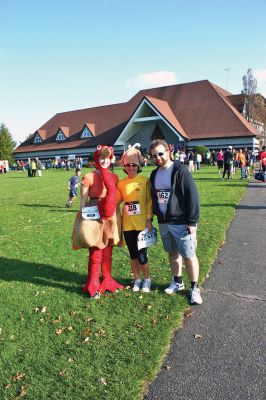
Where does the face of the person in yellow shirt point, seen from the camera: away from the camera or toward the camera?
toward the camera

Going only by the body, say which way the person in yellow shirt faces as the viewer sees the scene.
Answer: toward the camera

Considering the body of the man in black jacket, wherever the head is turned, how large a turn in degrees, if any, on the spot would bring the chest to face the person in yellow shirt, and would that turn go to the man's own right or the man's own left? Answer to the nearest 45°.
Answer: approximately 45° to the man's own right

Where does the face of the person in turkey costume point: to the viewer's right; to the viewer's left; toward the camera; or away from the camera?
toward the camera

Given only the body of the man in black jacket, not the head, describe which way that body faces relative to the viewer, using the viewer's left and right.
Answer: facing the viewer and to the left of the viewer

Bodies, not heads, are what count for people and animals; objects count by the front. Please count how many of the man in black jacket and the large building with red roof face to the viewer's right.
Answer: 0

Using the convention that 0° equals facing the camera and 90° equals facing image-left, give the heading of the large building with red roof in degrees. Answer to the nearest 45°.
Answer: approximately 45°

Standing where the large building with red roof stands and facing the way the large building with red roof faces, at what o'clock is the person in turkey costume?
The person in turkey costume is roughly at 11 o'clock from the large building with red roof.

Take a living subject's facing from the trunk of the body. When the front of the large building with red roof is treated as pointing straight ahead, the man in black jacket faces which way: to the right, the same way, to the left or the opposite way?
the same way

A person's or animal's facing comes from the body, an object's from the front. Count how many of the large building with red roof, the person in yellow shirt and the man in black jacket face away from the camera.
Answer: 0

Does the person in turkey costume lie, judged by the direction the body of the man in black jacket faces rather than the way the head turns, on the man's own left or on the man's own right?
on the man's own right

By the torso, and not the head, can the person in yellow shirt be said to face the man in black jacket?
no

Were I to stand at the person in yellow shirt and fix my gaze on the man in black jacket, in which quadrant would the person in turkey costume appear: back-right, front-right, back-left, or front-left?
back-right

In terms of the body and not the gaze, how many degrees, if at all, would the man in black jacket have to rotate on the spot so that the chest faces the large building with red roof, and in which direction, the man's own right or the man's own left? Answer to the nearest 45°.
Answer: approximately 135° to the man's own right

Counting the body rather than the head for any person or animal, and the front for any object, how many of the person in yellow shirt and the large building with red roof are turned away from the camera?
0

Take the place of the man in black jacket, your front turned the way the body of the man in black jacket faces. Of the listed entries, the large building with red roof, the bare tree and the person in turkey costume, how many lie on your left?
0

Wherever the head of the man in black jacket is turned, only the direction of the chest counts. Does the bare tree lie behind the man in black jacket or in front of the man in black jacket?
behind

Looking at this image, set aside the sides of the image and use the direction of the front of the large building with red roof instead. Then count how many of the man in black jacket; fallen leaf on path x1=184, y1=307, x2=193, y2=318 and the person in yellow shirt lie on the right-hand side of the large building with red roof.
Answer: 0
